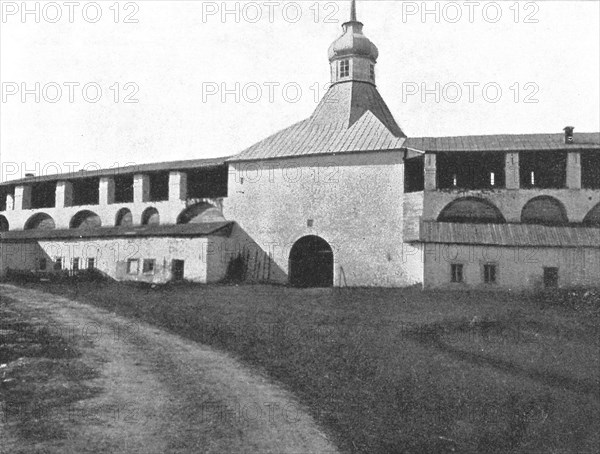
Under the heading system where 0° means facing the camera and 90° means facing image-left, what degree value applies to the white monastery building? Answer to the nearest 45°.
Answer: approximately 0°
